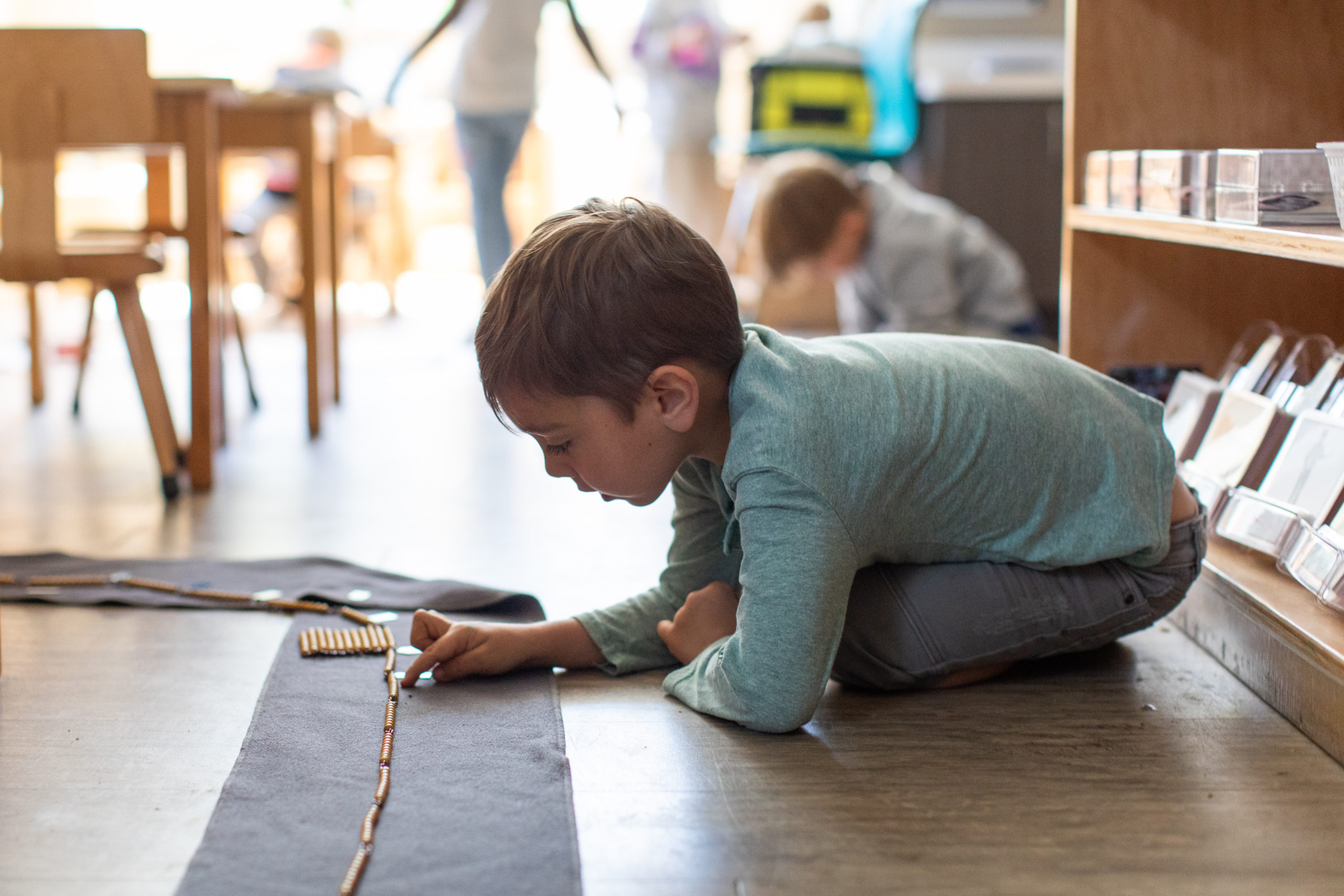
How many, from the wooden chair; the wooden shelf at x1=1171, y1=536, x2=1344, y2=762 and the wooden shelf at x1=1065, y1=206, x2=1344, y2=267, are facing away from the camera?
1

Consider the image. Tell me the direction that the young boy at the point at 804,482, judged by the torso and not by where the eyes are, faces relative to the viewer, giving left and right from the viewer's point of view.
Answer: facing to the left of the viewer

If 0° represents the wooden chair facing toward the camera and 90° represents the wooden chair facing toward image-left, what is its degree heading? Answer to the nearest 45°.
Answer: approximately 180°

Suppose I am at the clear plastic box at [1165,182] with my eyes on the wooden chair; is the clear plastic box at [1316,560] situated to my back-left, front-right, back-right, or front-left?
back-left

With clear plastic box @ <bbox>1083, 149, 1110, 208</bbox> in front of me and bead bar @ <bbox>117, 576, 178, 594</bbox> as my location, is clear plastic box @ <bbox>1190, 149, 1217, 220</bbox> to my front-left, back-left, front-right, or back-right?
front-right

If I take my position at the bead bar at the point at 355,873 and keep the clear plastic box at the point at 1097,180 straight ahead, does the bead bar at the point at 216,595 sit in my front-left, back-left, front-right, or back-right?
front-left

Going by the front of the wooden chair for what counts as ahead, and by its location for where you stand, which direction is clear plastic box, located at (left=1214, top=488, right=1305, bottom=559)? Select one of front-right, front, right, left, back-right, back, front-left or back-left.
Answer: back-right

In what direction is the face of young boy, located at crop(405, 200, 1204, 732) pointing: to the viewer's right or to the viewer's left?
to the viewer's left

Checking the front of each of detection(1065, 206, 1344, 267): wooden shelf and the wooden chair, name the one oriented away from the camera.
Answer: the wooden chair
